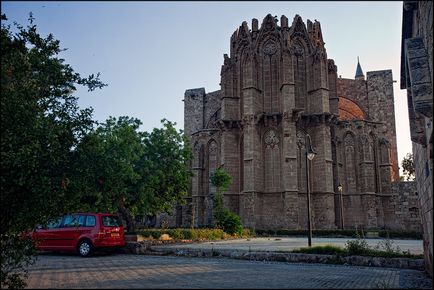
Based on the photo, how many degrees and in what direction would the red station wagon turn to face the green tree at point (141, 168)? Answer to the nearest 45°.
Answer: approximately 90° to its right

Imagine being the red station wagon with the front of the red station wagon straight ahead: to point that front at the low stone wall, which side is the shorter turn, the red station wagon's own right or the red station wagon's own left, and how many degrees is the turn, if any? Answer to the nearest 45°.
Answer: approximately 180°

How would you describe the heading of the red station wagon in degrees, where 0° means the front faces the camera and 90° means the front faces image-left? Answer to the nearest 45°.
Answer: approximately 135°

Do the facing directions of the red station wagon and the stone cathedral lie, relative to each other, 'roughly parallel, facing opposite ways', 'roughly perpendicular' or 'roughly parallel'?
roughly perpendicular

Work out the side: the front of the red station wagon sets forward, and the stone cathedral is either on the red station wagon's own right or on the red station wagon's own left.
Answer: on the red station wagon's own right
